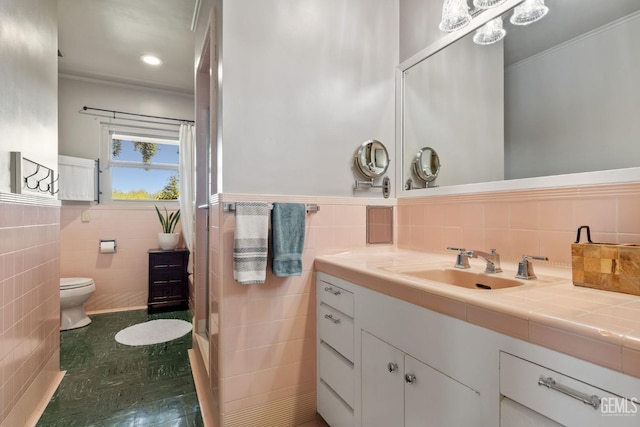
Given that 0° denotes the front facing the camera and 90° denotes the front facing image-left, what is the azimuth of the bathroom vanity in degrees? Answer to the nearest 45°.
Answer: approximately 45°

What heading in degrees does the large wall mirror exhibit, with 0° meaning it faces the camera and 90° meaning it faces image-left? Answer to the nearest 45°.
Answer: approximately 45°

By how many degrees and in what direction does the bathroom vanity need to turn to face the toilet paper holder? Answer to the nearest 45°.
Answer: approximately 45° to its right

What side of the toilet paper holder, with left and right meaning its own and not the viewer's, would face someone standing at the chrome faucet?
front

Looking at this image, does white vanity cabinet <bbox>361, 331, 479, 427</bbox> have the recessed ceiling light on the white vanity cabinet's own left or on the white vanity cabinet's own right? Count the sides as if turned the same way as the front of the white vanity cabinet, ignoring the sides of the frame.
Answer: on the white vanity cabinet's own right

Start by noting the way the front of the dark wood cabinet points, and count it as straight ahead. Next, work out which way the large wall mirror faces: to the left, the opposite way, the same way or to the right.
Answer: to the right

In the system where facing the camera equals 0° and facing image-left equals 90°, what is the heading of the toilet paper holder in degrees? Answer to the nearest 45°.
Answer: approximately 0°

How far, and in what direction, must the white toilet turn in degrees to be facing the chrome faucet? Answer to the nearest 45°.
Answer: approximately 45° to its right

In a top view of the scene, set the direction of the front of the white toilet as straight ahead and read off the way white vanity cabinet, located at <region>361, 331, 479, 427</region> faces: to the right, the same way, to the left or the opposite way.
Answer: the opposite way

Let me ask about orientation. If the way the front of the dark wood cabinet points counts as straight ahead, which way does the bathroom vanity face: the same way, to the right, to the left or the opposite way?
to the right

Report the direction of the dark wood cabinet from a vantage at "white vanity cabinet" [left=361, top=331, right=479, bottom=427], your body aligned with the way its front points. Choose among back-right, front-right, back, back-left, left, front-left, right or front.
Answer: right

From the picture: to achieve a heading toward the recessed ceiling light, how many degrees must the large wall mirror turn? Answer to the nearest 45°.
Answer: approximately 45° to its right

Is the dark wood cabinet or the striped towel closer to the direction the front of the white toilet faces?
the dark wood cabinet

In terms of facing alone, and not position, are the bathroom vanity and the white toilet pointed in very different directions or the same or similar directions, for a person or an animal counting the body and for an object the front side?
very different directions
